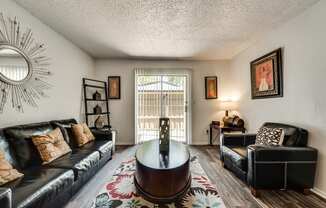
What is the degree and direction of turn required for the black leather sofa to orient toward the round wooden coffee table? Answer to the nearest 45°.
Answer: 0° — it already faces it

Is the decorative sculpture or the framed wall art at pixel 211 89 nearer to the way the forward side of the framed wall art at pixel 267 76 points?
the decorative sculpture

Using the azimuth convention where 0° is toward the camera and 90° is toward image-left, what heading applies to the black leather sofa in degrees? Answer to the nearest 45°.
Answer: approximately 315°

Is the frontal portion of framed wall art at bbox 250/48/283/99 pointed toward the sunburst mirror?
yes

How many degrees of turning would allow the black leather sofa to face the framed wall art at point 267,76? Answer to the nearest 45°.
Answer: approximately 45° to its left

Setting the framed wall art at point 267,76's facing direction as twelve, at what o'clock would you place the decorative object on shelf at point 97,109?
The decorative object on shelf is roughly at 1 o'clock from the framed wall art.

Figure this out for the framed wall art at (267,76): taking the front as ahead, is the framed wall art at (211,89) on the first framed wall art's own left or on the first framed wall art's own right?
on the first framed wall art's own right

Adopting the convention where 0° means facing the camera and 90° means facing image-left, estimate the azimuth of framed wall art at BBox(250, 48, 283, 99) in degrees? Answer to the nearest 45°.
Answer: approximately 45°

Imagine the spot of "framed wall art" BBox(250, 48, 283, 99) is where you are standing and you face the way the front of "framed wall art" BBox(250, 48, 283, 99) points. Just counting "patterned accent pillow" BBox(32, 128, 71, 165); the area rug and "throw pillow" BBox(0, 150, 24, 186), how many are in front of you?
3

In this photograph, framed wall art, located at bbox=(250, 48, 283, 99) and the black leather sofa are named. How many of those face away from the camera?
0
